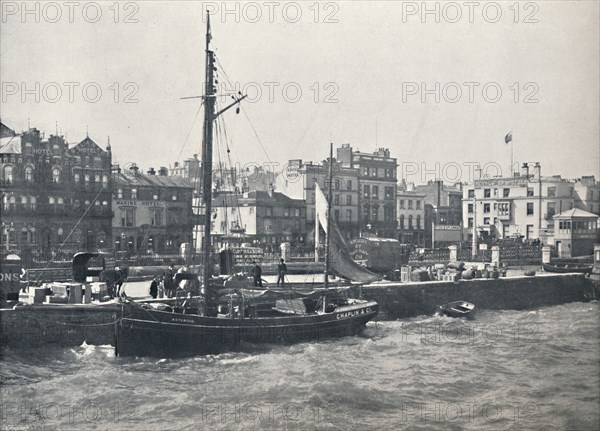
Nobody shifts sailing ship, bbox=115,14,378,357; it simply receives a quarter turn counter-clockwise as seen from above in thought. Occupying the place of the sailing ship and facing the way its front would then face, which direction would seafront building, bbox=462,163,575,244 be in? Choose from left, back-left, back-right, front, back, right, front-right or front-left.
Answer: left

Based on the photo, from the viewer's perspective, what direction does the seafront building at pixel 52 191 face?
toward the camera

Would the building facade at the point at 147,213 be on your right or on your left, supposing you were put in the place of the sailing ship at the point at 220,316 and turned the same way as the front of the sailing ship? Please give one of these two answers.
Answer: on your right

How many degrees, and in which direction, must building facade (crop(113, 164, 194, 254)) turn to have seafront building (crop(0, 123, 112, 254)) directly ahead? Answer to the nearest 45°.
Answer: approximately 45° to its right

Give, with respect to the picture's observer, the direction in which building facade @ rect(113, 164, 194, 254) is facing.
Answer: facing the viewer

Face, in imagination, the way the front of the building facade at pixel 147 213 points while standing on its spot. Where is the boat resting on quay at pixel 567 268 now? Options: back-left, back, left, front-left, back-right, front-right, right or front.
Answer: front-left
